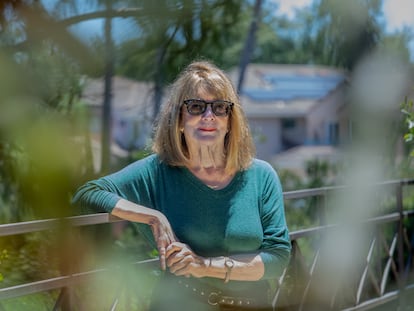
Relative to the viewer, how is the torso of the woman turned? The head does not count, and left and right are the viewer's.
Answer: facing the viewer

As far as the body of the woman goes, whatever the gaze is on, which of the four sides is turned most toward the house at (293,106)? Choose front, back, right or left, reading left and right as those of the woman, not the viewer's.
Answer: back
